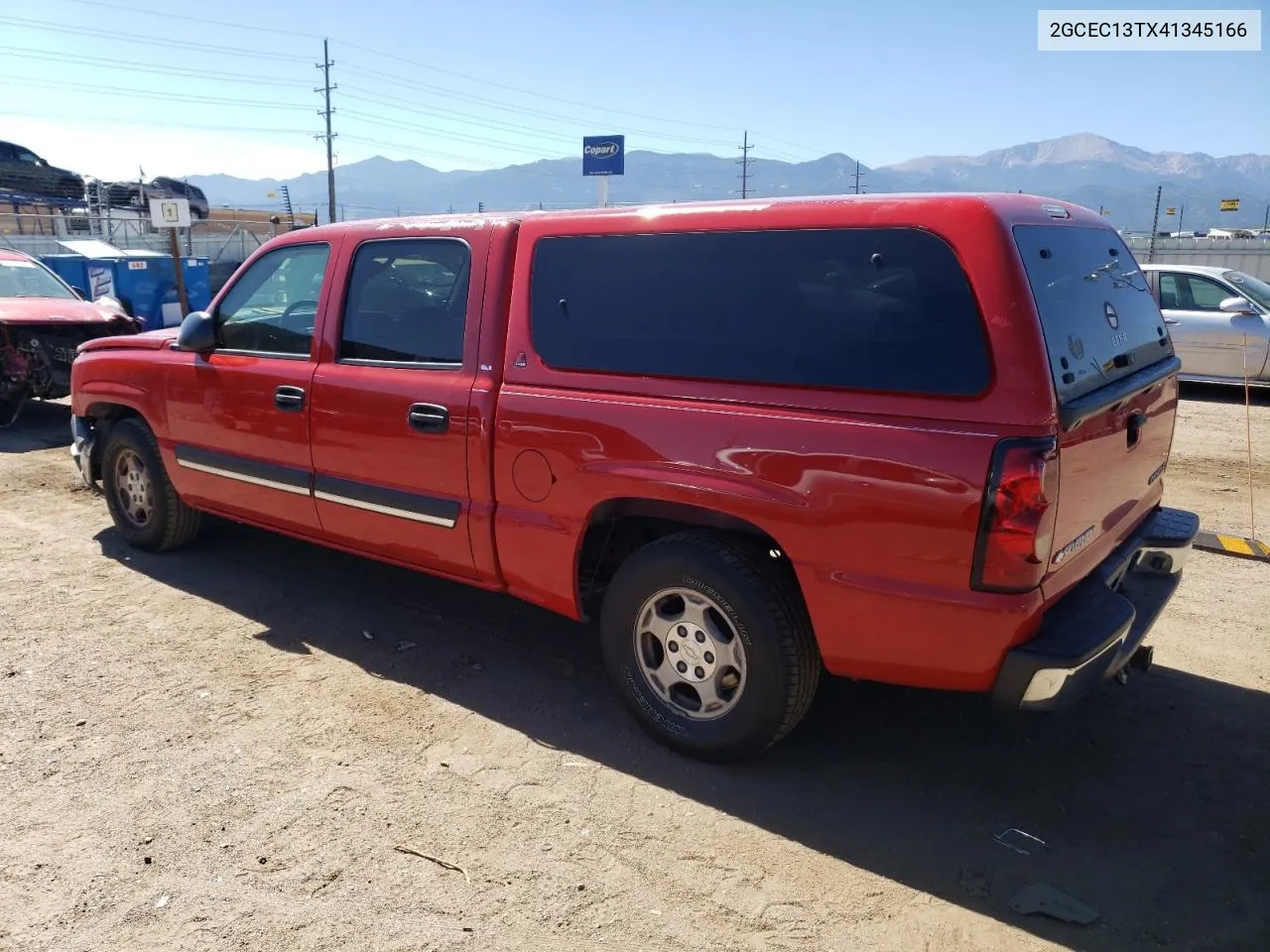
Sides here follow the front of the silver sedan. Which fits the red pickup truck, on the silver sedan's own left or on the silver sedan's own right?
on the silver sedan's own right

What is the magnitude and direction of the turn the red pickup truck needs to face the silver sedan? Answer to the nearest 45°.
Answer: approximately 90° to its right

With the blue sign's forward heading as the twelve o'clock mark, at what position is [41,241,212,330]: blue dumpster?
The blue dumpster is roughly at 2 o'clock from the blue sign.

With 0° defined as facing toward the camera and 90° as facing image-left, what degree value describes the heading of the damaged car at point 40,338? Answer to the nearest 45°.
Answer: approximately 315°

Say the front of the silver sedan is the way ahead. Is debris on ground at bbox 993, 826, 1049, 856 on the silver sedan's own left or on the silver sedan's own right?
on the silver sedan's own right

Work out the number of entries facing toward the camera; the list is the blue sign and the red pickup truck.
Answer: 1

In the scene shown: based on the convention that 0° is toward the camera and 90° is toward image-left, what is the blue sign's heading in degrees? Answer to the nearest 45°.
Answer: approximately 0°
